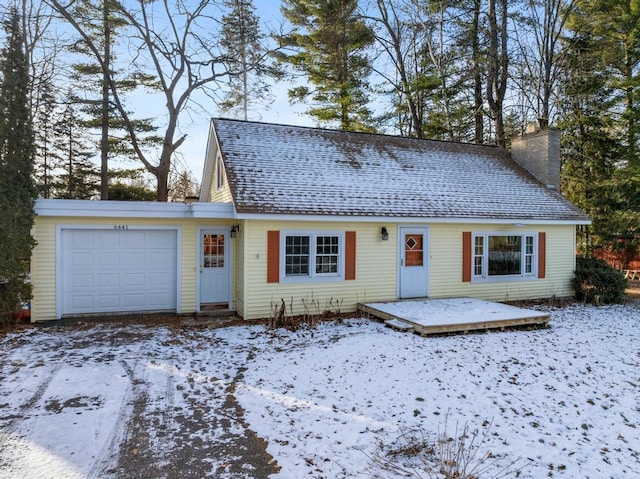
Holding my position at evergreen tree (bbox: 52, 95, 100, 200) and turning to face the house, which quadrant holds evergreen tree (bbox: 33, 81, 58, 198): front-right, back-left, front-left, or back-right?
back-right

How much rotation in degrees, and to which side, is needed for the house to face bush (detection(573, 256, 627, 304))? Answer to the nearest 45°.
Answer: approximately 90° to its left

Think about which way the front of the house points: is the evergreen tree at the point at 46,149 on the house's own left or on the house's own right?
on the house's own right

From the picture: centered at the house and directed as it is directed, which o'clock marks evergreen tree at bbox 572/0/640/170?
The evergreen tree is roughly at 8 o'clock from the house.

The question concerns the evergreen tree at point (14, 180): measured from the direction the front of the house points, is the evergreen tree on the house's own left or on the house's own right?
on the house's own right

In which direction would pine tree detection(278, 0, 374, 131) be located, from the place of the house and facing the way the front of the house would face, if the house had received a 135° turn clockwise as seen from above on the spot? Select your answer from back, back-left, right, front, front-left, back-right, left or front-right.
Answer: front-right

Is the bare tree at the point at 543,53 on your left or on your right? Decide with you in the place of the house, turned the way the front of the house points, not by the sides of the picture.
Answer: on your left

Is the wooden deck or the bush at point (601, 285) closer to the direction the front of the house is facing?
the wooden deck

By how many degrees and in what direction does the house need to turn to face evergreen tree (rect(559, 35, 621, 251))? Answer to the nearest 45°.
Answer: approximately 135° to its left

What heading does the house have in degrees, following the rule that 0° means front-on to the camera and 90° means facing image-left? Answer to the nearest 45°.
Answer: approximately 0°

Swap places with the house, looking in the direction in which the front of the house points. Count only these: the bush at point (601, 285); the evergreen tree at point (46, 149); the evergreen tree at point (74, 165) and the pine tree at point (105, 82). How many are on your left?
1

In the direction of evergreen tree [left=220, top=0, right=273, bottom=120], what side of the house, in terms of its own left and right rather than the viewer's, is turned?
back

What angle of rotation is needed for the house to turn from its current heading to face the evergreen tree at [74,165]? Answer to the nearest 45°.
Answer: approximately 135° to its right

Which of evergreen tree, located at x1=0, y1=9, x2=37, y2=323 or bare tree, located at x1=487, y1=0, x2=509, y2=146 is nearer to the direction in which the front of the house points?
the evergreen tree

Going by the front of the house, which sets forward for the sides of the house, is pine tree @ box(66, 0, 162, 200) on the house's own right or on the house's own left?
on the house's own right
